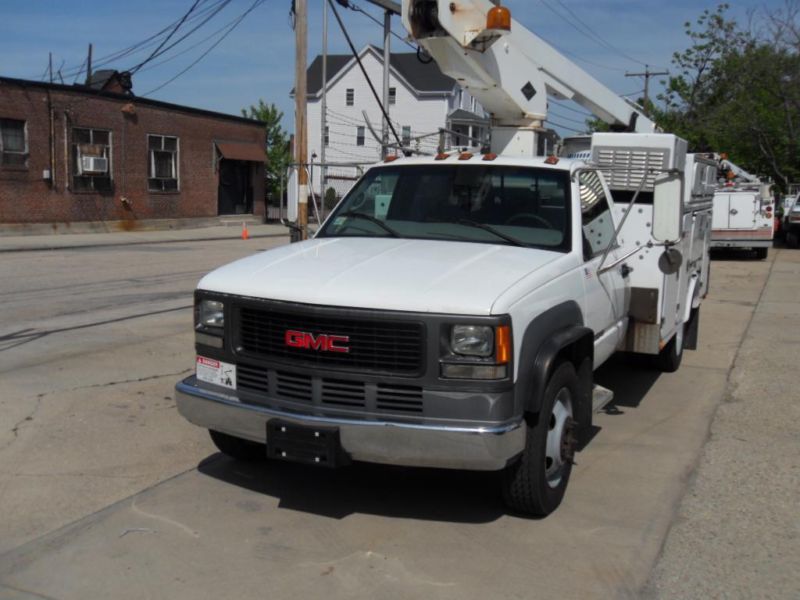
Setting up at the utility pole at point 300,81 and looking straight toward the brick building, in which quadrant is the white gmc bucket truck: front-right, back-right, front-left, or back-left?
back-left

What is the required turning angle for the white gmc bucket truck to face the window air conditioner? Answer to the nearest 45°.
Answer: approximately 90° to its right

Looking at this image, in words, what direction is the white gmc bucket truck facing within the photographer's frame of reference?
facing the viewer and to the left of the viewer

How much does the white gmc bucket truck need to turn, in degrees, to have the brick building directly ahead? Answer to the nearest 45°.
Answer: approximately 90° to its right

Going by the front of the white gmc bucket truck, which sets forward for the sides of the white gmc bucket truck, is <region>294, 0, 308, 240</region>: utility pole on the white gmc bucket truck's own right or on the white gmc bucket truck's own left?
on the white gmc bucket truck's own right
